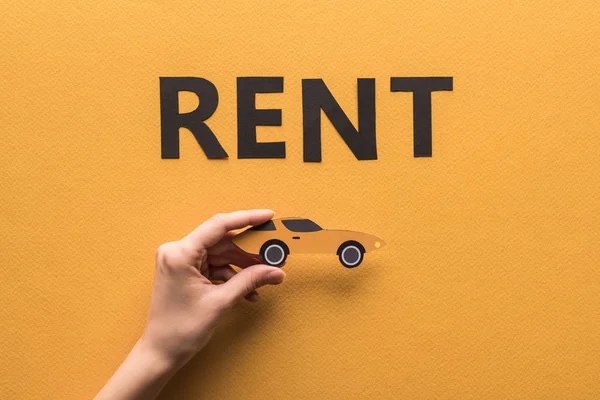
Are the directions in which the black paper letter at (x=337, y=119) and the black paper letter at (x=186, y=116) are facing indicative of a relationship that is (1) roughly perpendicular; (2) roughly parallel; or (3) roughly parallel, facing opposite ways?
roughly parallel

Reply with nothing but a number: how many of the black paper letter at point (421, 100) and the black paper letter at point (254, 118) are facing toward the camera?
2

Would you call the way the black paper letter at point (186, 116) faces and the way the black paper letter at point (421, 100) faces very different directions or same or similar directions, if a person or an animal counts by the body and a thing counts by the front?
same or similar directions

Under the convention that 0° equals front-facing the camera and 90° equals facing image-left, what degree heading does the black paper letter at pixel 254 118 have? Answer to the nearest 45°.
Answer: approximately 0°

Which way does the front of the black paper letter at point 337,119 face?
toward the camera

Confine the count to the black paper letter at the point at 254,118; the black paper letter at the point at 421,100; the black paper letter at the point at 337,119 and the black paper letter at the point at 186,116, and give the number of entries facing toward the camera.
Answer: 4

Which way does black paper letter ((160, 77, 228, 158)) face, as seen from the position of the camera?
facing the viewer

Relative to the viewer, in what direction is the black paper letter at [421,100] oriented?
toward the camera

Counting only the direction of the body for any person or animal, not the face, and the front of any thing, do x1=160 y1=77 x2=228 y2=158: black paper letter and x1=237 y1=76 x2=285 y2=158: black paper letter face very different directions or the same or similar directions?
same or similar directions
